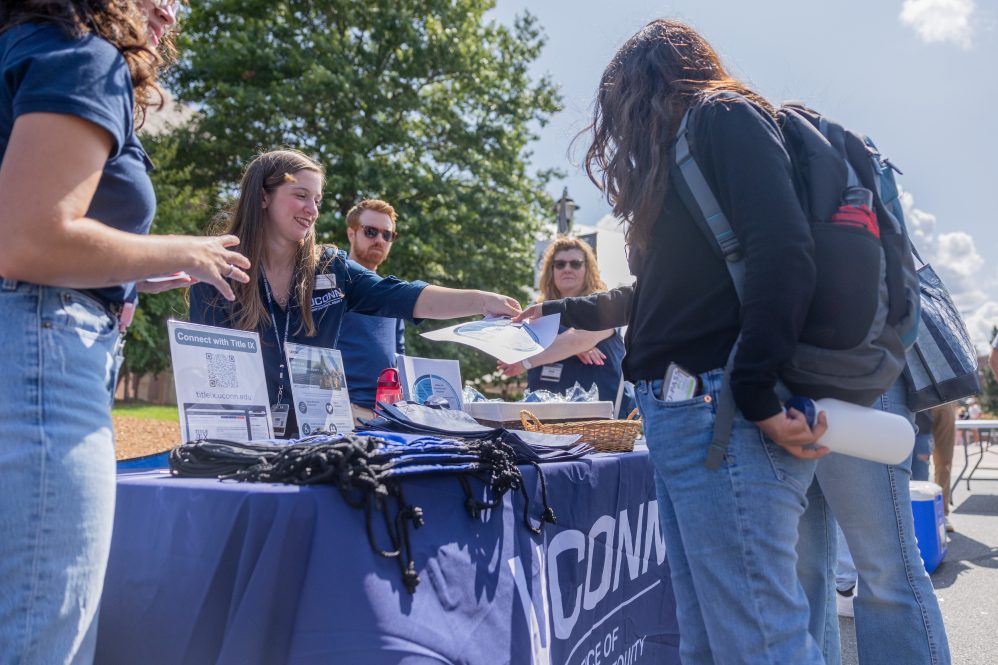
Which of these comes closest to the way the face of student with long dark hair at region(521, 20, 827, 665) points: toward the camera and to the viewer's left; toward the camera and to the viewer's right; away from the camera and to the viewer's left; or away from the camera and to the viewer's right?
away from the camera and to the viewer's left

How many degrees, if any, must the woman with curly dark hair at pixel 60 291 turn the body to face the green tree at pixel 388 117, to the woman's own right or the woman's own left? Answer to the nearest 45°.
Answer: approximately 90° to the woman's own left

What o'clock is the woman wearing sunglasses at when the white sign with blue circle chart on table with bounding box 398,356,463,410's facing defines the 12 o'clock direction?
The woman wearing sunglasses is roughly at 7 o'clock from the white sign with blue circle chart on table.

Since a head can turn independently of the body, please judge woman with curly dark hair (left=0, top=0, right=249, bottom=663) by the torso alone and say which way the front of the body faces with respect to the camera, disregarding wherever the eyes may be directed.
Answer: to the viewer's right

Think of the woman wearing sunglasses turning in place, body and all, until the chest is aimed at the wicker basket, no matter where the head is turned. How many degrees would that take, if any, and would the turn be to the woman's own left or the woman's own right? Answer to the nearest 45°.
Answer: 0° — they already face it

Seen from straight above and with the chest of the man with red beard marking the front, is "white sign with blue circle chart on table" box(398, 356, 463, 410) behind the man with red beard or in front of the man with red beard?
in front

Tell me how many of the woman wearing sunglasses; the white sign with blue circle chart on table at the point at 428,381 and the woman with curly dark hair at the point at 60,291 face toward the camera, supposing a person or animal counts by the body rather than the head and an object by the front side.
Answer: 2

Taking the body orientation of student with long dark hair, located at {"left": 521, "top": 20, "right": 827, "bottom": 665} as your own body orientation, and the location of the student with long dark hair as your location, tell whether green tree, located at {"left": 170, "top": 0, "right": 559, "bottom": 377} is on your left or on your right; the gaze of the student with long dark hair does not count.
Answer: on your right

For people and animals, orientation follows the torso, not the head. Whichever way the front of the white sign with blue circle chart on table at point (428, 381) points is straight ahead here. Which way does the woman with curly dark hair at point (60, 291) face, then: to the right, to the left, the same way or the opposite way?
to the left

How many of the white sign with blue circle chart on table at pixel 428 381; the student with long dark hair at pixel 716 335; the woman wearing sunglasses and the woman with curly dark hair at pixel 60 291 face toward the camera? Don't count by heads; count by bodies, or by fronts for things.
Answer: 2

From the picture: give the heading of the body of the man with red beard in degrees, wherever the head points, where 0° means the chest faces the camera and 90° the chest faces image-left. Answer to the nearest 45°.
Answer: approximately 315°

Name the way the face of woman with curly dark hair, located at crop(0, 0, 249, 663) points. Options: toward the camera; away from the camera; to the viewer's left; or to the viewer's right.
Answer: to the viewer's right

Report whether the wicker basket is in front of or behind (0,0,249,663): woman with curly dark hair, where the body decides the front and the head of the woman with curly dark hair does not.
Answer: in front
